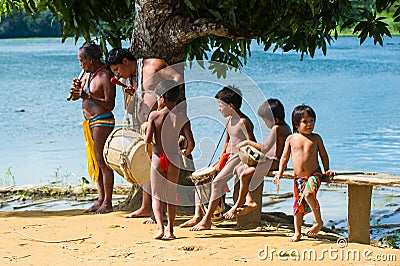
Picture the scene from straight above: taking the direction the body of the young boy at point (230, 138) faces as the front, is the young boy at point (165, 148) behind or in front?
in front

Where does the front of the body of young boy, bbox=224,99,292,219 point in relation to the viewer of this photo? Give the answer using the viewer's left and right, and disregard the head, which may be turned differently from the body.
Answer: facing to the left of the viewer

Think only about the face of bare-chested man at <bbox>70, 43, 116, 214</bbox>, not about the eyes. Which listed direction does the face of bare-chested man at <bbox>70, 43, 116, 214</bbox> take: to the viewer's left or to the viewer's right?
to the viewer's left

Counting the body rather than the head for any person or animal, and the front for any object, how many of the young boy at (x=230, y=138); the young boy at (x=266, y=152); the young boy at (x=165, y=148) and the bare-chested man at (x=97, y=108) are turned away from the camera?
1

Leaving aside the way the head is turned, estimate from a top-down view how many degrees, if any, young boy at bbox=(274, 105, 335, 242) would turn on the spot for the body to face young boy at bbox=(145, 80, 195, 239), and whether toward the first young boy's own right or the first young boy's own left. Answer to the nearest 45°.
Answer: approximately 90° to the first young boy's own right

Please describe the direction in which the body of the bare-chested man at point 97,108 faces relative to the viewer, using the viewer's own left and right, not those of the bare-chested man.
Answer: facing to the left of the viewer

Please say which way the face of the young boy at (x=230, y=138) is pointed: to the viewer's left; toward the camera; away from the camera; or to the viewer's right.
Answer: to the viewer's left

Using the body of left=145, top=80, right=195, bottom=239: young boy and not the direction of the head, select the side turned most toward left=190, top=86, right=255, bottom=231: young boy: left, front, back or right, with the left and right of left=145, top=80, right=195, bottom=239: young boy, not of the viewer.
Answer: right

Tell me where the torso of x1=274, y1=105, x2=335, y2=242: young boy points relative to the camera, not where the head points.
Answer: toward the camera

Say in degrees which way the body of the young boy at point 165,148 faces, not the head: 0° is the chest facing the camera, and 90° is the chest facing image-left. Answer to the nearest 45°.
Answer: approximately 180°

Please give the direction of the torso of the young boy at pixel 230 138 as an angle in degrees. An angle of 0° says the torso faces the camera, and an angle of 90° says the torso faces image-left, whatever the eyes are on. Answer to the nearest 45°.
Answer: approximately 45°

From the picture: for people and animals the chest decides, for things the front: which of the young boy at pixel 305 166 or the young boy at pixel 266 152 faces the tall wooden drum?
the young boy at pixel 266 152

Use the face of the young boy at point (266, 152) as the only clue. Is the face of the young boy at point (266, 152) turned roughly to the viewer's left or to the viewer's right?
to the viewer's left
